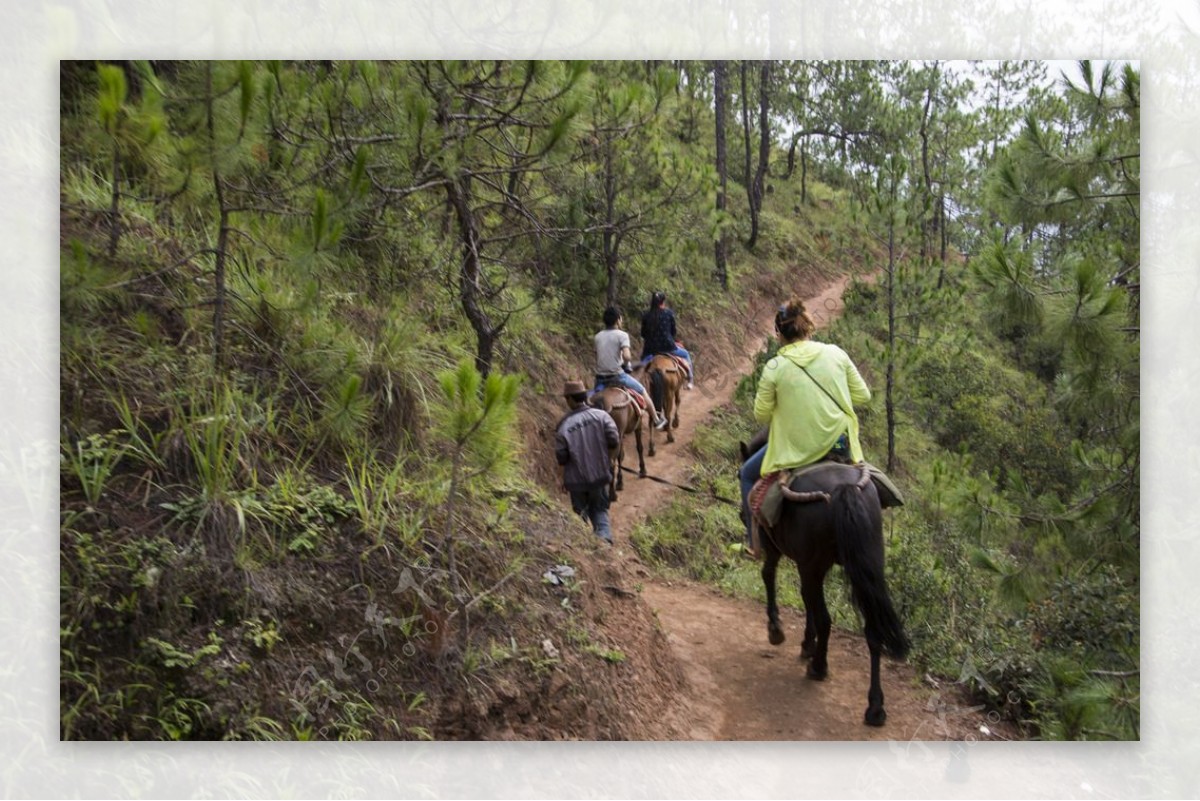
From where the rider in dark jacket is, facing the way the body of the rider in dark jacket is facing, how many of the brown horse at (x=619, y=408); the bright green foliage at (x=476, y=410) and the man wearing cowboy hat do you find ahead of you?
0

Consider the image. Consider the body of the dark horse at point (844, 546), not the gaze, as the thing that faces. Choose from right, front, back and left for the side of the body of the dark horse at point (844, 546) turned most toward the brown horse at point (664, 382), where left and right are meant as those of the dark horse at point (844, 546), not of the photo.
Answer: front

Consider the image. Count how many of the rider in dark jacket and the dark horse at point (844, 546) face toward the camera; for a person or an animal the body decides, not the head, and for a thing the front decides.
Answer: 0

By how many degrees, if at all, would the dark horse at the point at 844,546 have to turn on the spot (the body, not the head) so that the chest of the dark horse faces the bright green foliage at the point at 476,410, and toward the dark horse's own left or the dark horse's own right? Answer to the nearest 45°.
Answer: approximately 90° to the dark horse's own left

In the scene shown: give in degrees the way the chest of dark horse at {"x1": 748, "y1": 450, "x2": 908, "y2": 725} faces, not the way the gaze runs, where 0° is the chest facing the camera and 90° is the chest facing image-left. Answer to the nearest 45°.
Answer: approximately 135°

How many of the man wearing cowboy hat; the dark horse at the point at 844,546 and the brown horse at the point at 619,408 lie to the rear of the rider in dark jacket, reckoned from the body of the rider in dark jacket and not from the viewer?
3

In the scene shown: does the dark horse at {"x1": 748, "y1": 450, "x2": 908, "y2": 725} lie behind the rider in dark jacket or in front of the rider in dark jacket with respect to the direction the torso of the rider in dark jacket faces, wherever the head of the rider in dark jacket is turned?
behind

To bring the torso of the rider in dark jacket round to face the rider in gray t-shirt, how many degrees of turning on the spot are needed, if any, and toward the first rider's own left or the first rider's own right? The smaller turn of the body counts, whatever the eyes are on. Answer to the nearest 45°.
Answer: approximately 180°

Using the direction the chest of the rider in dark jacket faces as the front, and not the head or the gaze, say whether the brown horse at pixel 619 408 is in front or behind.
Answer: behind

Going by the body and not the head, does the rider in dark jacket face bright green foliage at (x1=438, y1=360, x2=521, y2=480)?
no

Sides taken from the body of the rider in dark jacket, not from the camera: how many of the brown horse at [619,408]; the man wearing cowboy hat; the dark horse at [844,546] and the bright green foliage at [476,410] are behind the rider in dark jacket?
4

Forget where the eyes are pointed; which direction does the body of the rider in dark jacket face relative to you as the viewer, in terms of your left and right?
facing away from the viewer

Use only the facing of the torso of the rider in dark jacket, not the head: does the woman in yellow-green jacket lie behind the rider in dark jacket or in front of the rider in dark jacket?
behind

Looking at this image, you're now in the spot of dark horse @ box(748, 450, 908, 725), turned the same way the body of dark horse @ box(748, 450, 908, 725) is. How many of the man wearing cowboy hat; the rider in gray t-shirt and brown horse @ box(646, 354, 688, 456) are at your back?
0

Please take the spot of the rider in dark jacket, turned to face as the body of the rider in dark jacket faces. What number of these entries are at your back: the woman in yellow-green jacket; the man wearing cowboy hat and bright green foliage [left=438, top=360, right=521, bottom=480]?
3
